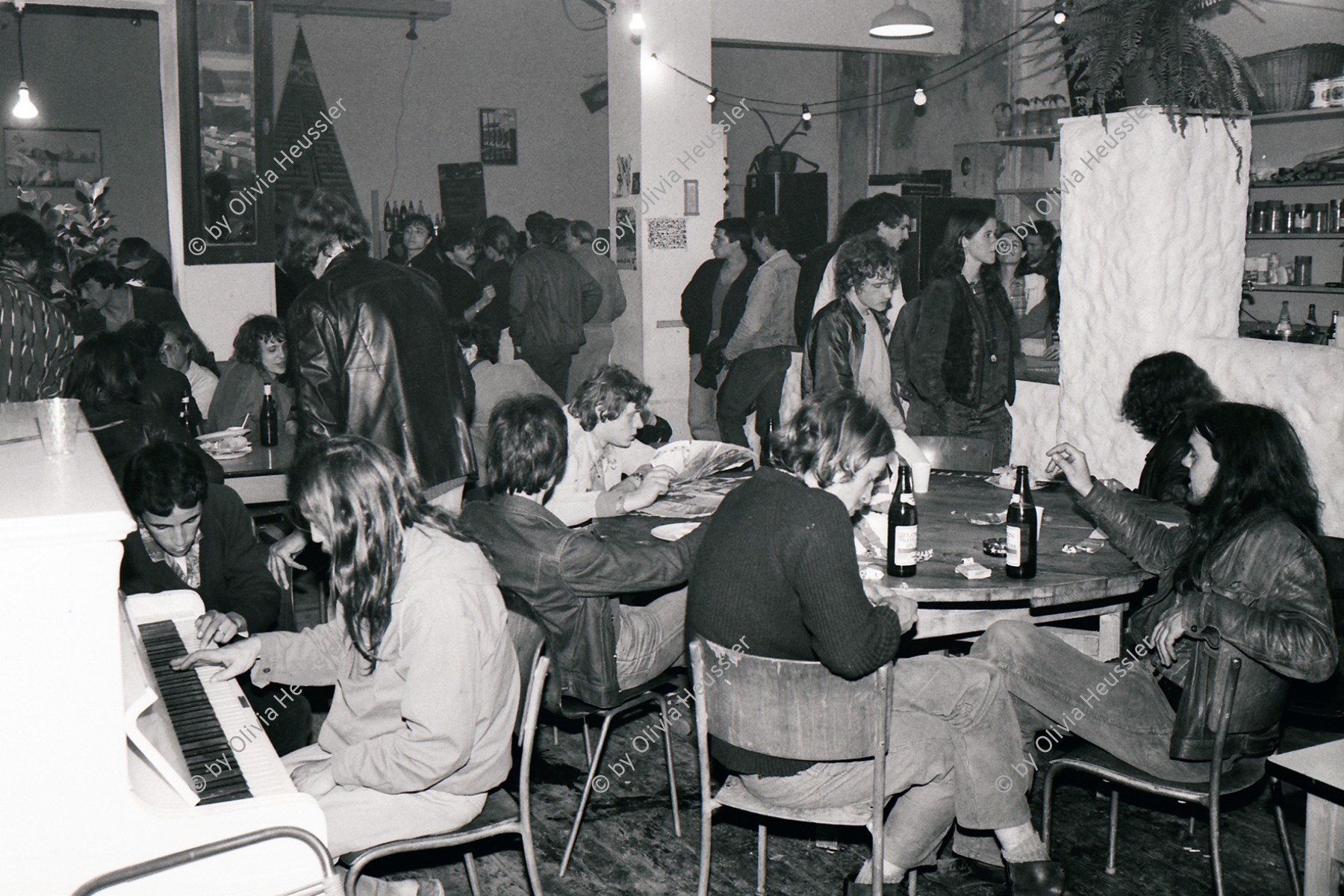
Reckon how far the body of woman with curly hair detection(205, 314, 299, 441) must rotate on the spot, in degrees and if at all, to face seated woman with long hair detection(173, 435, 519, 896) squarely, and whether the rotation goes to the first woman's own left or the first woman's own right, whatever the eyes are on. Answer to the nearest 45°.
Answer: approximately 45° to the first woman's own right

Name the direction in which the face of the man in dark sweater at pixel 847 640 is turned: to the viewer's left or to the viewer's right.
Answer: to the viewer's right

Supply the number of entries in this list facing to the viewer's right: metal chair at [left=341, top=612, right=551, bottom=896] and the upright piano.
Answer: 1

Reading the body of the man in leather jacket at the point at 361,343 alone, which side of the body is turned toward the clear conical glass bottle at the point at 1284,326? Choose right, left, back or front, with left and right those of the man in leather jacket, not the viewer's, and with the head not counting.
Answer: right

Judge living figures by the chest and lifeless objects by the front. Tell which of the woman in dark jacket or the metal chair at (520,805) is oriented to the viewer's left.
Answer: the metal chair

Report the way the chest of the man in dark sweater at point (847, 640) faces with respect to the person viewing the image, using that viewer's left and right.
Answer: facing away from the viewer and to the right of the viewer

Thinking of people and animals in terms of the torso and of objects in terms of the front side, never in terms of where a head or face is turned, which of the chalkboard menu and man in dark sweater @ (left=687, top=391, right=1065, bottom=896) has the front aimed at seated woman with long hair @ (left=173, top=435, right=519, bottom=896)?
the chalkboard menu

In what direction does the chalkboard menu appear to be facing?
toward the camera

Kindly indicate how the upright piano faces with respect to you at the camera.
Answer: facing to the right of the viewer

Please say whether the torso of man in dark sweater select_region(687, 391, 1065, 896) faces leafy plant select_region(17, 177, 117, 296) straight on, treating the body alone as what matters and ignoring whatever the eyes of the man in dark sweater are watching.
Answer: no

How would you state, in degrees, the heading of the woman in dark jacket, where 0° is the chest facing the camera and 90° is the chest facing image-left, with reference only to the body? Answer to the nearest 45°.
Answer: approximately 315°

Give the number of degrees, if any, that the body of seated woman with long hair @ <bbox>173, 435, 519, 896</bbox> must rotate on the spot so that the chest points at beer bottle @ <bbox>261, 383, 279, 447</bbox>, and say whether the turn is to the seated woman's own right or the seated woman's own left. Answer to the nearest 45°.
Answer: approximately 90° to the seated woman's own right

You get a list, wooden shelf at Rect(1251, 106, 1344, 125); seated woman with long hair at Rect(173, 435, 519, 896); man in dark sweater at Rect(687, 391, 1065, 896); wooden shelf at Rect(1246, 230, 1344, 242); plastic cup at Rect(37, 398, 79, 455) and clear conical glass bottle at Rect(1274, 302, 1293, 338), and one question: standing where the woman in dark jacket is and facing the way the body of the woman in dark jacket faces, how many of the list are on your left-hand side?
3

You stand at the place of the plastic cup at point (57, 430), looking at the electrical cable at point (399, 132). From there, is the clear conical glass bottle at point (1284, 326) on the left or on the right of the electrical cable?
right

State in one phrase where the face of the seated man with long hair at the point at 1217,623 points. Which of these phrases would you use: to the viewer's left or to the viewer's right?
to the viewer's left

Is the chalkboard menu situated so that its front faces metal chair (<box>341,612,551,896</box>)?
yes

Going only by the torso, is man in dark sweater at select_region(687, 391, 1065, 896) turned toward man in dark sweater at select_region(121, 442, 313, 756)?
no
